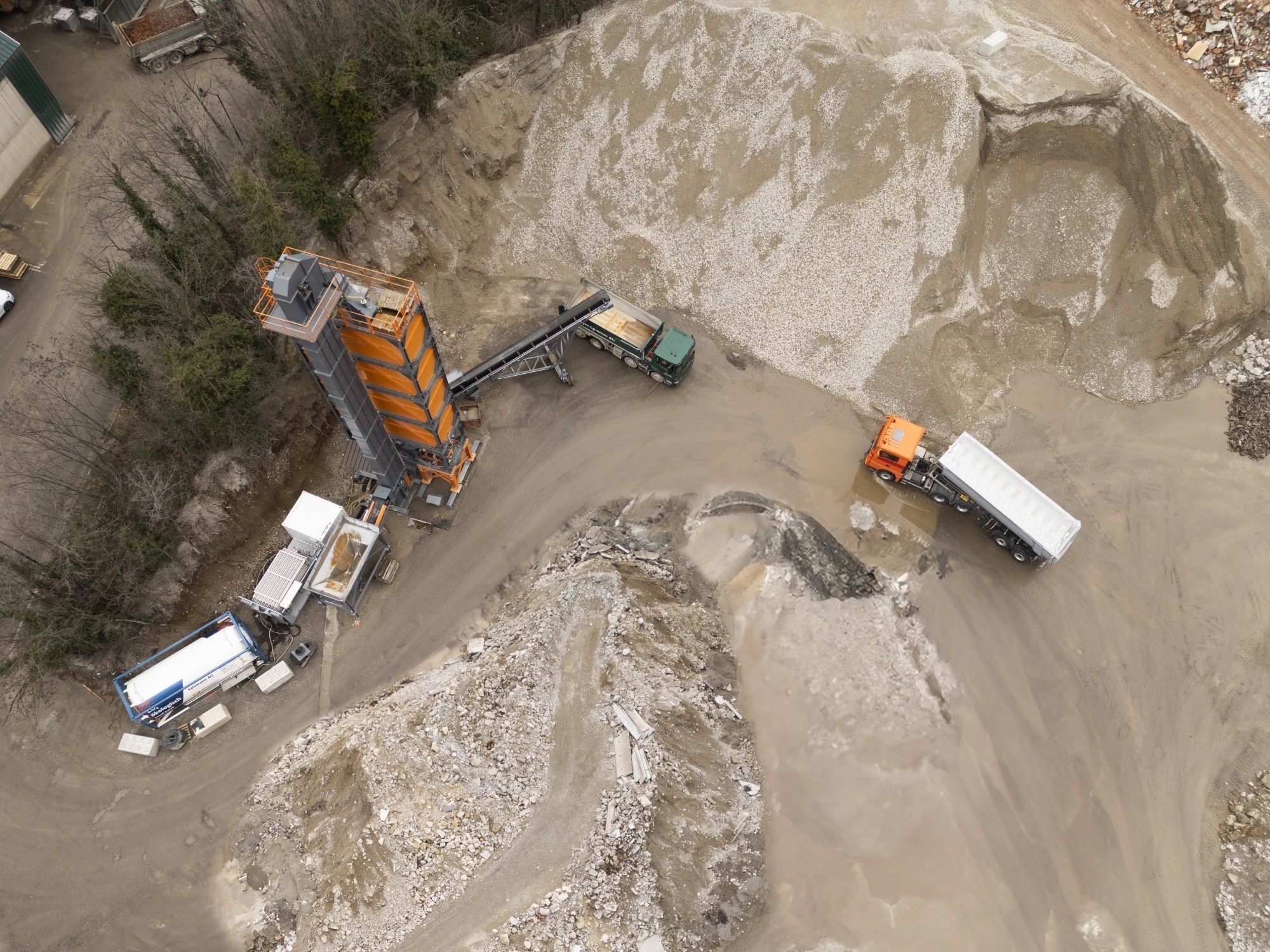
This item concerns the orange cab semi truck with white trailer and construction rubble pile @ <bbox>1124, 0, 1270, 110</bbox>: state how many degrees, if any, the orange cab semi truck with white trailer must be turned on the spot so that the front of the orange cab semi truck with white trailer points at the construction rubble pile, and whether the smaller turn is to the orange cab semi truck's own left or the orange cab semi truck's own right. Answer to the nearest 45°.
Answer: approximately 90° to the orange cab semi truck's own right

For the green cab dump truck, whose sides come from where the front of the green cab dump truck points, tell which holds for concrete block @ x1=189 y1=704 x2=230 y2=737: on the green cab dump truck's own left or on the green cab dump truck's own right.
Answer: on the green cab dump truck's own right

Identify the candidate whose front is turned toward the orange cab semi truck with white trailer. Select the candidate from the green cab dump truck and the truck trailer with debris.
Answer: the green cab dump truck

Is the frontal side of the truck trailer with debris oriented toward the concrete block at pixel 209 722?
no

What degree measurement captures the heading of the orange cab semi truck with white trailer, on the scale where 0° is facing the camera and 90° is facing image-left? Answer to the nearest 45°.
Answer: approximately 135°

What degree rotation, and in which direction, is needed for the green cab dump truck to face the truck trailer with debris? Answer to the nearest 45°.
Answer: approximately 180°

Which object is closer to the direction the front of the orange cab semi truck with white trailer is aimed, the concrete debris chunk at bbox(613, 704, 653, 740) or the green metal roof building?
the green metal roof building

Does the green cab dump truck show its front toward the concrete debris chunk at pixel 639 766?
no

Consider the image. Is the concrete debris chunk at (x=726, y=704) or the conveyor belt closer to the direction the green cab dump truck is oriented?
the concrete debris chunk

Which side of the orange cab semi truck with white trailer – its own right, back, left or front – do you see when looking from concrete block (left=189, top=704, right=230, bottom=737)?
left

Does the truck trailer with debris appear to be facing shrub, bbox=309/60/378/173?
no

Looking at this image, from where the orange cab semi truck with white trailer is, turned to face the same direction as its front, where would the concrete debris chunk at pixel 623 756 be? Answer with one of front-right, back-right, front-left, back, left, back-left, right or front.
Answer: left

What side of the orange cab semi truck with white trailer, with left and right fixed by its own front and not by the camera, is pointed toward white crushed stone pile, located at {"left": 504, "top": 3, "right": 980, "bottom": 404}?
front

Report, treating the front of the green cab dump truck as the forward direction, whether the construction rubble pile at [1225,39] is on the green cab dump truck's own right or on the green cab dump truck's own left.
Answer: on the green cab dump truck's own left

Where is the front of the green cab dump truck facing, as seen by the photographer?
facing the viewer and to the right of the viewer

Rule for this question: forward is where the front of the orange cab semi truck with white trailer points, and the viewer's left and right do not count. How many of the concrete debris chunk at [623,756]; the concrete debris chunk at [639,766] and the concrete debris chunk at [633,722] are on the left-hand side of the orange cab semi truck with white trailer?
3

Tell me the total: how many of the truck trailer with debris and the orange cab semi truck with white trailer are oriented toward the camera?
0

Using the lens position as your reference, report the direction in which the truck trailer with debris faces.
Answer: facing away from the viewer and to the right of the viewer
